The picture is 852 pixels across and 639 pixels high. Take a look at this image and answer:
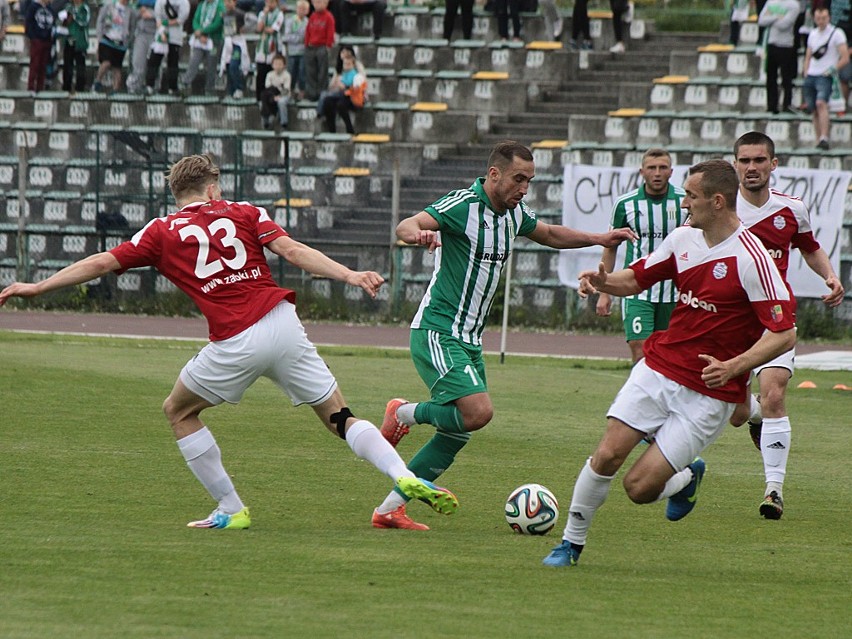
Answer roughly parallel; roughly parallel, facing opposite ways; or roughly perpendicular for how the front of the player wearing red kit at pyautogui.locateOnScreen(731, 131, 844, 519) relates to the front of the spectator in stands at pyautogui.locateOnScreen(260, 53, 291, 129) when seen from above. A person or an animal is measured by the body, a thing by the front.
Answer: roughly parallel

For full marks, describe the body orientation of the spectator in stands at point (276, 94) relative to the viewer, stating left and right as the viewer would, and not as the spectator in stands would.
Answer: facing the viewer

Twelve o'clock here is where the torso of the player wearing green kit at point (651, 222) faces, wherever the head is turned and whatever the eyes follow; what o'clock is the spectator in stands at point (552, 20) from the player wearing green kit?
The spectator in stands is roughly at 6 o'clock from the player wearing green kit.

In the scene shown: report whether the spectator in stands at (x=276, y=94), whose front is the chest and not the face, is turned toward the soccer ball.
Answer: yes

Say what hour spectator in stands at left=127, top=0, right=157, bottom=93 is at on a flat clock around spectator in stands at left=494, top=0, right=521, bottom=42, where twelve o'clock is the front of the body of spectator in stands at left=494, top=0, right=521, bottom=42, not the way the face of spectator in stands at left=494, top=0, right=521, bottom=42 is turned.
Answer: spectator in stands at left=127, top=0, right=157, bottom=93 is roughly at 3 o'clock from spectator in stands at left=494, top=0, right=521, bottom=42.

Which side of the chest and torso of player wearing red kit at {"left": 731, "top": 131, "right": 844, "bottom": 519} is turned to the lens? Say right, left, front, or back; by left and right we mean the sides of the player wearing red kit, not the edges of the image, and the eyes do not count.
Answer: front

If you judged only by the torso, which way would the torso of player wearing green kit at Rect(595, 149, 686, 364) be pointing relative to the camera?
toward the camera

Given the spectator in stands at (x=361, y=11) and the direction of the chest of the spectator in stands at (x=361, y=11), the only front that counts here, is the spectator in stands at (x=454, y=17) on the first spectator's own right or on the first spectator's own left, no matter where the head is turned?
on the first spectator's own left

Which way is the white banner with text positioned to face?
toward the camera

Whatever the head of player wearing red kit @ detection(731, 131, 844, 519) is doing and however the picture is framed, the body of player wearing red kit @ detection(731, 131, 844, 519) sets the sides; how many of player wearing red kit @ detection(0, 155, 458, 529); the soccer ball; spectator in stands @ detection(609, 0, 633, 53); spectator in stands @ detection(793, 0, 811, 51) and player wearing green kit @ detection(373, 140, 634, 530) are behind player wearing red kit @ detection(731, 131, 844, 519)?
2

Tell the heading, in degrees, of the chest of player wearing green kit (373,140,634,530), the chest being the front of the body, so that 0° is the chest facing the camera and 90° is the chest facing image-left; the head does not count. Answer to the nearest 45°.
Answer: approximately 315°

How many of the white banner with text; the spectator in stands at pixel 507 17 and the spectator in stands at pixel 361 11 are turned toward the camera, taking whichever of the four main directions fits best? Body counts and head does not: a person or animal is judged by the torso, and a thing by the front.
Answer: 3

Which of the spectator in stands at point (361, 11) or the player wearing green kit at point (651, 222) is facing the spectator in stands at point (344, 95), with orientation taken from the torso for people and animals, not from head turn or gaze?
the spectator in stands at point (361, 11)

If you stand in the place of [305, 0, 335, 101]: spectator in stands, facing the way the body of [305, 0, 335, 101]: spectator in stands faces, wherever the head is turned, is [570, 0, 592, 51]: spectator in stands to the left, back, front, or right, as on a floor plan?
left

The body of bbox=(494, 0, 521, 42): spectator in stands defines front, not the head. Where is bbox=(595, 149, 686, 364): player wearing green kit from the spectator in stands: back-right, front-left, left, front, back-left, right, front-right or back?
front

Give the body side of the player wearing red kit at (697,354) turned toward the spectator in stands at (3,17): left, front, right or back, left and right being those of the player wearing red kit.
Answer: right

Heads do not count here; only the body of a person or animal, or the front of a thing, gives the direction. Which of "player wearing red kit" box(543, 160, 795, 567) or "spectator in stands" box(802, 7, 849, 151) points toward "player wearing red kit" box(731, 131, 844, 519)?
the spectator in stands

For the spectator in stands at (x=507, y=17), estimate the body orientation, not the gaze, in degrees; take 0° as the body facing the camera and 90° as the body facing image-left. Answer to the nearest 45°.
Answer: approximately 0°
